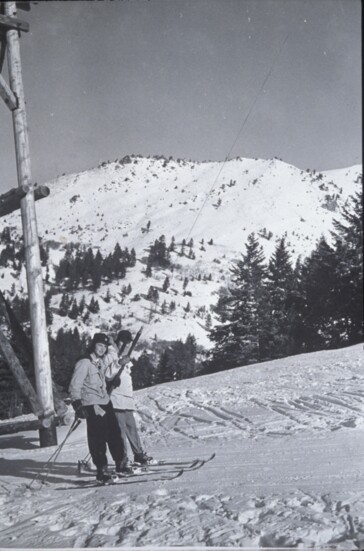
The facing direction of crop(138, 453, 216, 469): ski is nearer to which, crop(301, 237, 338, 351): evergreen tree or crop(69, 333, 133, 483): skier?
the evergreen tree

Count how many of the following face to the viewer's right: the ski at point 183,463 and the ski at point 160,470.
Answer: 2

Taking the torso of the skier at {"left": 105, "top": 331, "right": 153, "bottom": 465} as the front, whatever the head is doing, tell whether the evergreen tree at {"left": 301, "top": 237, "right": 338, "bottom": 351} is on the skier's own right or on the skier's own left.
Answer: on the skier's own left

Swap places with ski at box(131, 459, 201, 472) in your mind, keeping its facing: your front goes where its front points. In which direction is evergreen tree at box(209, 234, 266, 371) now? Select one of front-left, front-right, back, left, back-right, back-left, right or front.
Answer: left

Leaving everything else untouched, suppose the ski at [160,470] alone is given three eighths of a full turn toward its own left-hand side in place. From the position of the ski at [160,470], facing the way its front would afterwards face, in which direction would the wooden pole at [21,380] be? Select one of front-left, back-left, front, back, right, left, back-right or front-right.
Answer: front

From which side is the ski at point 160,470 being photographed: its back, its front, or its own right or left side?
right

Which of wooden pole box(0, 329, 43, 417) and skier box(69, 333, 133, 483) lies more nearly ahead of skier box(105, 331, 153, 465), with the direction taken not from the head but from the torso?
the skier

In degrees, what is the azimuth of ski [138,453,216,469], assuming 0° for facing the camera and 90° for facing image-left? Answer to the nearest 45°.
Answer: approximately 270°

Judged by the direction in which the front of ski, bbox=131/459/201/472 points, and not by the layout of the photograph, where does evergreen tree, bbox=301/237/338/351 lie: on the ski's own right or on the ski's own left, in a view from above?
on the ski's own left

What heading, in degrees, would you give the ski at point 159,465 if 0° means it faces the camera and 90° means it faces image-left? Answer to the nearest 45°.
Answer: approximately 270°
